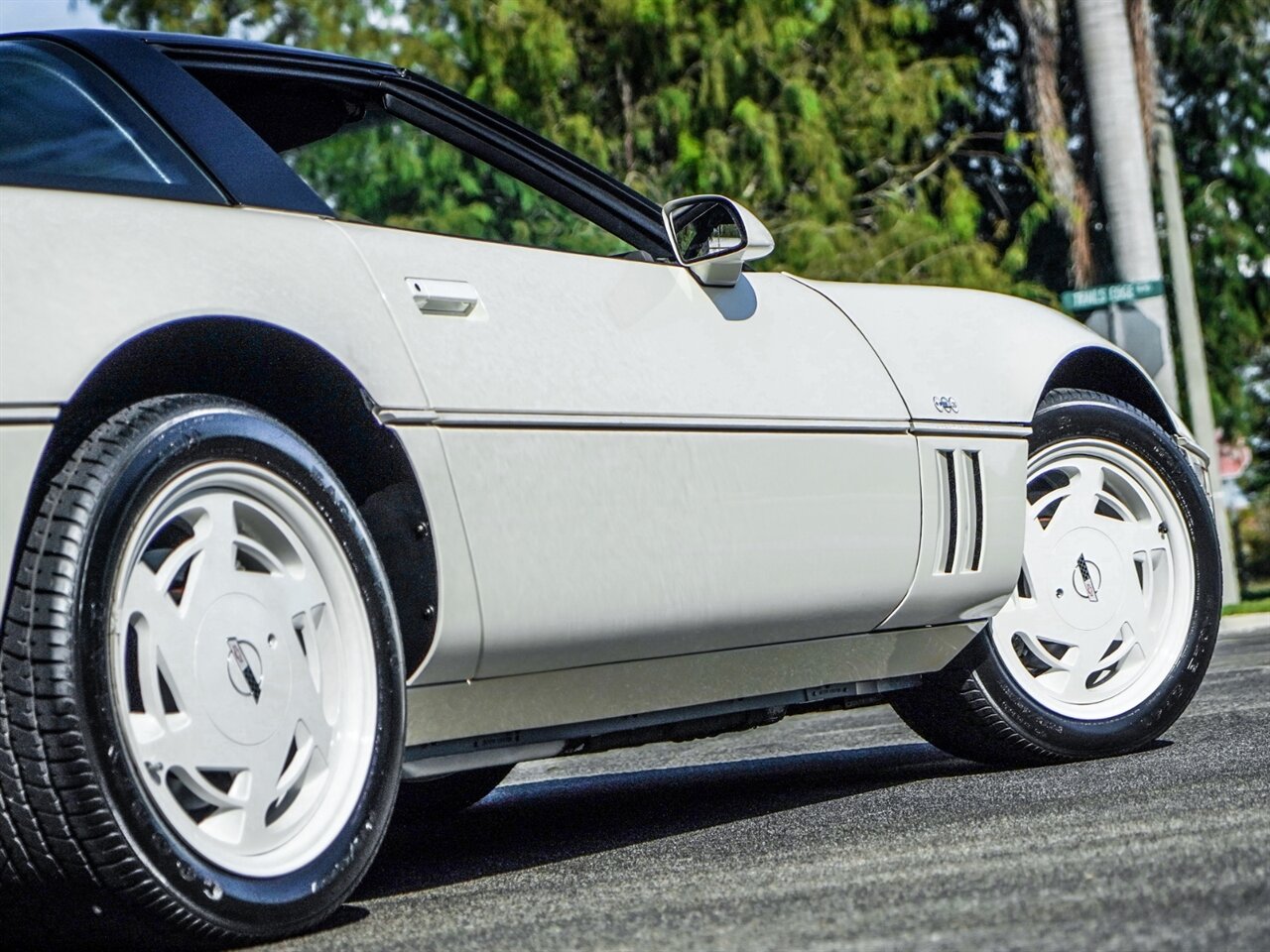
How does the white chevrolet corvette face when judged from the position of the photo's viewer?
facing away from the viewer and to the right of the viewer

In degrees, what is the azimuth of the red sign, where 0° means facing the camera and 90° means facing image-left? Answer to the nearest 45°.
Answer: approximately 0°

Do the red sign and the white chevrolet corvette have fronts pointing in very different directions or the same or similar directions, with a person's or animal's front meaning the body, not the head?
very different directions

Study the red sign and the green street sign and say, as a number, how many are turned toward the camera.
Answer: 2

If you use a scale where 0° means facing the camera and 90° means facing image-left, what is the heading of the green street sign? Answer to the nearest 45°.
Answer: approximately 0°

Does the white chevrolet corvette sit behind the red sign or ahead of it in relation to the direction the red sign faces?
ahead

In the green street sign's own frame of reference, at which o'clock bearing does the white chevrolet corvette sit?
The white chevrolet corvette is roughly at 12 o'clock from the green street sign.

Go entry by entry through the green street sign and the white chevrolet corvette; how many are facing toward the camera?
1

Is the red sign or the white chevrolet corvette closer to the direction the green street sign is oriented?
the white chevrolet corvette

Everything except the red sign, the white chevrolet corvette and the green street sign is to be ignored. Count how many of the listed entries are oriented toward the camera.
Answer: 2

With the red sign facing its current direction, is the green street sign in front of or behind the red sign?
in front
